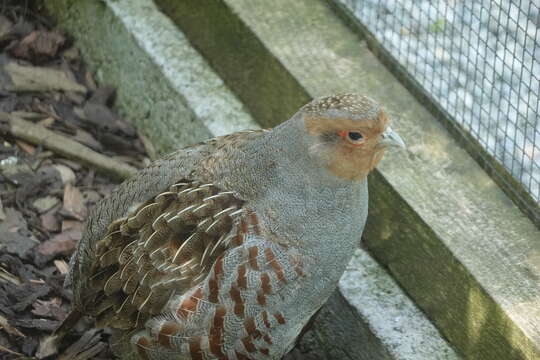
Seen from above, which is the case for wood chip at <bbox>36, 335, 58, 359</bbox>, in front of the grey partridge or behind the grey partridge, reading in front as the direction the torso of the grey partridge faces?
behind

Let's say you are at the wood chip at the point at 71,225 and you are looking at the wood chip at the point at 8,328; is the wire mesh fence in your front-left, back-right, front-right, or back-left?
back-left

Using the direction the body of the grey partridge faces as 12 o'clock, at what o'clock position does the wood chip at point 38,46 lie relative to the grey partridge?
The wood chip is roughly at 8 o'clock from the grey partridge.

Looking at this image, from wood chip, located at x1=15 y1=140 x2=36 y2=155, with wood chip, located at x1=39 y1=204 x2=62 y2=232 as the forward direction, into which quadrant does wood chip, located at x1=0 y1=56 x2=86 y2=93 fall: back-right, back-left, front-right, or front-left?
back-left

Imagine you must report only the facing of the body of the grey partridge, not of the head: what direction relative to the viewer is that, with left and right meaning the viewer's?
facing to the right of the viewer

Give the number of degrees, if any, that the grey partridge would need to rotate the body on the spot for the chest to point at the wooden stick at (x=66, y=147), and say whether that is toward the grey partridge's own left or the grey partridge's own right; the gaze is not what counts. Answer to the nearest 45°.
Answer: approximately 135° to the grey partridge's own left

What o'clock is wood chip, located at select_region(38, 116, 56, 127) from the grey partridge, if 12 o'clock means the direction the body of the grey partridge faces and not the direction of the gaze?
The wood chip is roughly at 8 o'clock from the grey partridge.

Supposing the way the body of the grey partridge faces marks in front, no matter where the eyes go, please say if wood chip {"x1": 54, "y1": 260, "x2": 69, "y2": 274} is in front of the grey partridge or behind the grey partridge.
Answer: behind

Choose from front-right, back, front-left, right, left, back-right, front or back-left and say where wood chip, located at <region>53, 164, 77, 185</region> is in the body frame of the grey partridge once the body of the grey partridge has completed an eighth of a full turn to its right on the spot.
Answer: back

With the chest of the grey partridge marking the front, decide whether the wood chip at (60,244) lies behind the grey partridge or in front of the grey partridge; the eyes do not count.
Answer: behind

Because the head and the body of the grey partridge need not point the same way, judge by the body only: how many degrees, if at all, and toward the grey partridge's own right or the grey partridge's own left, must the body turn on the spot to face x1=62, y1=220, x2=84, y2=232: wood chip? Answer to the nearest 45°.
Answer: approximately 135° to the grey partridge's own left

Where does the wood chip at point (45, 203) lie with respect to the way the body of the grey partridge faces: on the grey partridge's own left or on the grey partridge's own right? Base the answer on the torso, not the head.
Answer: on the grey partridge's own left

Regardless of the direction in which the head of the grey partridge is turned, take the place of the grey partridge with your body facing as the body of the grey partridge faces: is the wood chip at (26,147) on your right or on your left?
on your left
